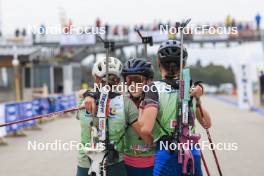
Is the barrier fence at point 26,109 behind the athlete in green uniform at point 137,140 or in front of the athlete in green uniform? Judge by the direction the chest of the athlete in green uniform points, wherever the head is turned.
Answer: behind

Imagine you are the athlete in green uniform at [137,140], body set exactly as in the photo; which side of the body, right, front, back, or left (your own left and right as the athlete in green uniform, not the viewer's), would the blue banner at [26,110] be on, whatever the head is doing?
back

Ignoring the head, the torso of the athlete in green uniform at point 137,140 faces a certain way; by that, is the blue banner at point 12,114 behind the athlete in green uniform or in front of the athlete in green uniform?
behind

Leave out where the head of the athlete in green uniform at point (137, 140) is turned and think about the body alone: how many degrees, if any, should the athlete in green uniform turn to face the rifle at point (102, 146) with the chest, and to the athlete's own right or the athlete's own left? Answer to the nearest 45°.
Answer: approximately 45° to the athlete's own right

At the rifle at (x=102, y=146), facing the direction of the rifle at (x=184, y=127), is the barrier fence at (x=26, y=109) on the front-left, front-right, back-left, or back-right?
back-left

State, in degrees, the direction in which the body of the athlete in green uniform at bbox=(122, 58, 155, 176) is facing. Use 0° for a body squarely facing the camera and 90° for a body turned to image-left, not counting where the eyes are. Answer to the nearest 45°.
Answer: approximately 0°
